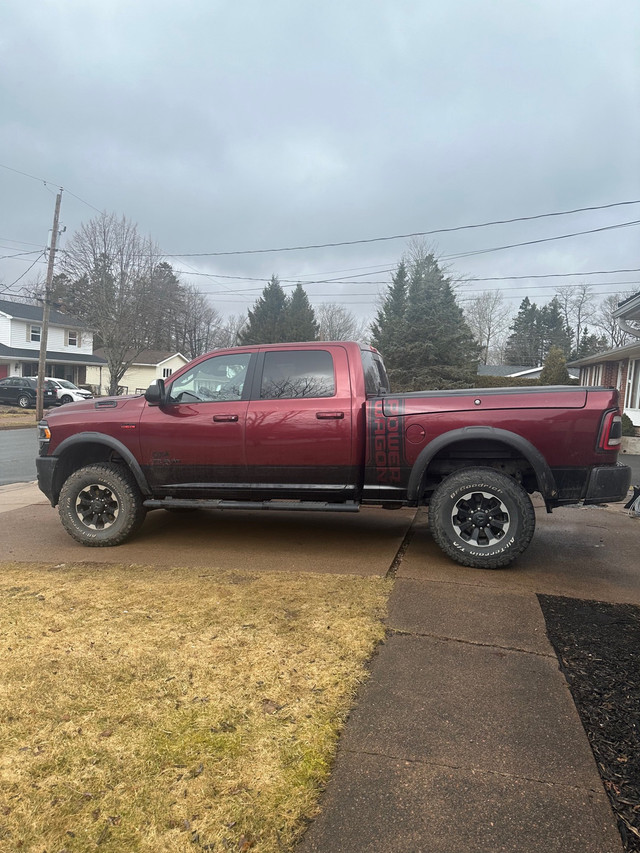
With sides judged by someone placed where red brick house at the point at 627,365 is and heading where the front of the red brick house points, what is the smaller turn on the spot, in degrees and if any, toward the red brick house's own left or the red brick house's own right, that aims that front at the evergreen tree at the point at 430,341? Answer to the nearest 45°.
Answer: approximately 90° to the red brick house's own right

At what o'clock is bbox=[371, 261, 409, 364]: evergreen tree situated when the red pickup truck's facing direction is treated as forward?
The evergreen tree is roughly at 3 o'clock from the red pickup truck.

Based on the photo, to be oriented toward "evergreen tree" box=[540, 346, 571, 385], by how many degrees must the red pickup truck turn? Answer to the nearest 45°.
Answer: approximately 135° to its right

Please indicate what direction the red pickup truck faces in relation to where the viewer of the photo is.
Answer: facing to the left of the viewer

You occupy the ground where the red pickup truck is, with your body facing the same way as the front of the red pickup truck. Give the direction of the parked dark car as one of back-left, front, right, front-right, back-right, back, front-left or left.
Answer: front-right

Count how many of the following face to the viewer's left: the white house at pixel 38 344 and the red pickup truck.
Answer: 1

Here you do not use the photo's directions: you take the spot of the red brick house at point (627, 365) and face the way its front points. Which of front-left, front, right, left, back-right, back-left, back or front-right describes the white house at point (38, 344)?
front-right

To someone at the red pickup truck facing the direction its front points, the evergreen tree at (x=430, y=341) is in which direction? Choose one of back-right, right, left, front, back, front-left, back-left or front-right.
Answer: right

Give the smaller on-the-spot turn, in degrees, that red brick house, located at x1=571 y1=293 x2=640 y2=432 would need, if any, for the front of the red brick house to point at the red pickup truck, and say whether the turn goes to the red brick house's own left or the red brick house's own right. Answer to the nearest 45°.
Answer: approximately 45° to the red brick house's own left

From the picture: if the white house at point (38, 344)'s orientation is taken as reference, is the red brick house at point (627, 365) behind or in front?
in front

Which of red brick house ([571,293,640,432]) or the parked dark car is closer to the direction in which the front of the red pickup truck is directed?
the parked dark car
